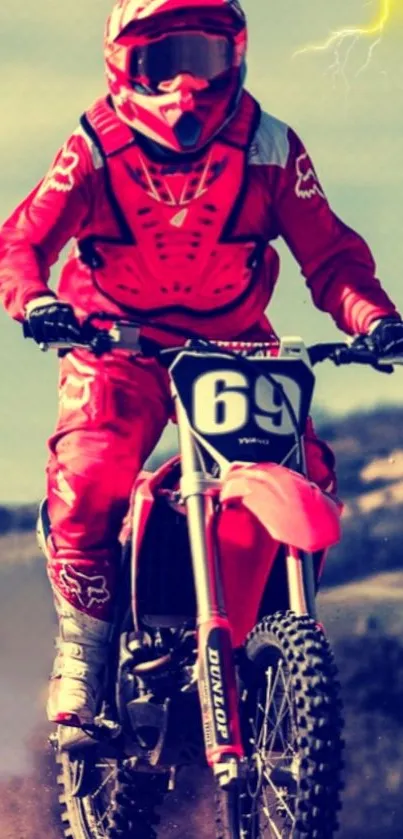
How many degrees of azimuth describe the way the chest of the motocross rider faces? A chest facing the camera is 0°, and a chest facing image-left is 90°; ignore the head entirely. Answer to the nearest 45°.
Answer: approximately 0°
